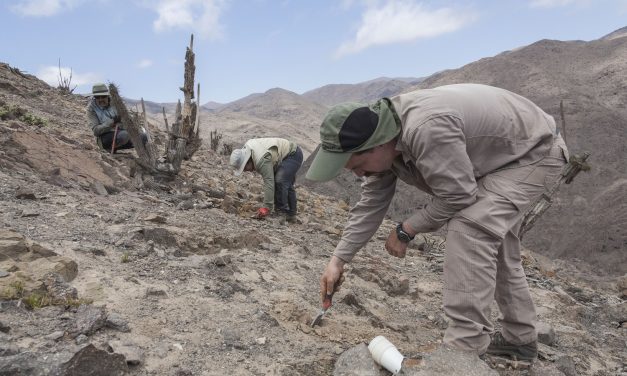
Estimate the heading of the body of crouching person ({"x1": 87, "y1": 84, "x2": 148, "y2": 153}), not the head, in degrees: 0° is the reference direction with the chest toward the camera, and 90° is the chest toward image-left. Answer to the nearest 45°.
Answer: approximately 315°

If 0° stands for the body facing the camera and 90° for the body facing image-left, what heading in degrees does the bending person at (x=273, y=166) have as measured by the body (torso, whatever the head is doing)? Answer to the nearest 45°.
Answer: approximately 90°

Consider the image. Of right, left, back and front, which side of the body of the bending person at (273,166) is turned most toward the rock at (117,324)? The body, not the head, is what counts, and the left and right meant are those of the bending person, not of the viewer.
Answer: left

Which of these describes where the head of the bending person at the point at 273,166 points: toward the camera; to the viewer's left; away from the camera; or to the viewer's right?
to the viewer's left

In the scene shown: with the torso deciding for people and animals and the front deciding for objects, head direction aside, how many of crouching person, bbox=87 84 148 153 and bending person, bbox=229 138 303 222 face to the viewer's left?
1

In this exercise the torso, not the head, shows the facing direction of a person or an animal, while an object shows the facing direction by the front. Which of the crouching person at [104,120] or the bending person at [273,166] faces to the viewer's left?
the bending person at [273,166]

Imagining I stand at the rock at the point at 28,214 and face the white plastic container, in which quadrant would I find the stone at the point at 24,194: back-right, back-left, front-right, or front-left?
back-left
